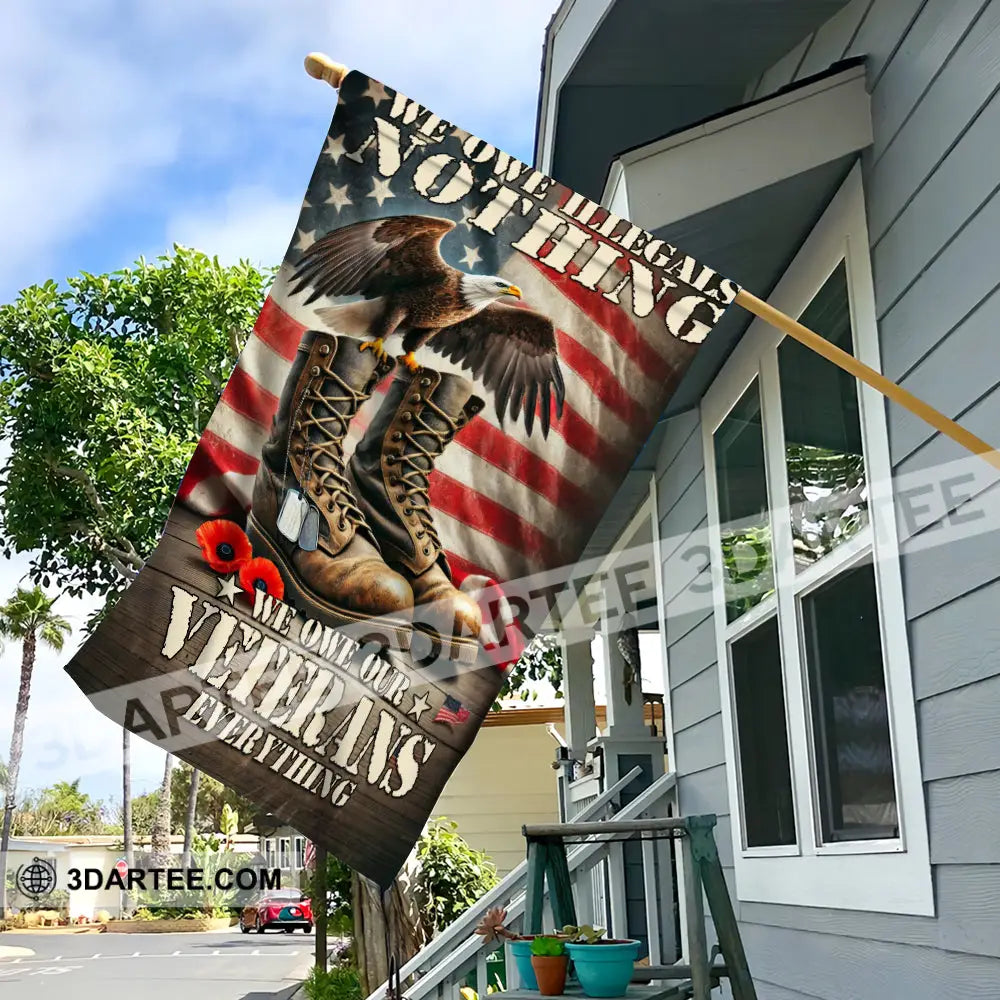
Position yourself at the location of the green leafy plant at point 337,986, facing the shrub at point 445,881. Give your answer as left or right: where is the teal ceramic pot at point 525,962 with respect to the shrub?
right

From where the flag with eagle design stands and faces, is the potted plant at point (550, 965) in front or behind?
behind

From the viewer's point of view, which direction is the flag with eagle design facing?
toward the camera

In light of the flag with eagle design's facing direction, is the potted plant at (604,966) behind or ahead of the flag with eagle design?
behind

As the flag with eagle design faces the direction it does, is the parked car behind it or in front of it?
behind

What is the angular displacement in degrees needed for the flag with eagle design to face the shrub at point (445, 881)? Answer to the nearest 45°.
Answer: approximately 180°

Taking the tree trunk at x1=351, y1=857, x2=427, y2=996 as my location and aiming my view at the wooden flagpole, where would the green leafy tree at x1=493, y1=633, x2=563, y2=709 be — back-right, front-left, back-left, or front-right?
back-left

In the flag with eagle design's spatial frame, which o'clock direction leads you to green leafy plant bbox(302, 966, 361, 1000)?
The green leafy plant is roughly at 6 o'clock from the flag with eagle design.

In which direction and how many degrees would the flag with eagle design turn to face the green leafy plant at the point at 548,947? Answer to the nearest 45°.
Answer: approximately 180°

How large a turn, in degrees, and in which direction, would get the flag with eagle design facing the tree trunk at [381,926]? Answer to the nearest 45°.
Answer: approximately 180°

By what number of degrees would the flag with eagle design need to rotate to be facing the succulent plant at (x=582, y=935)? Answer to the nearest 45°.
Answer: approximately 180°

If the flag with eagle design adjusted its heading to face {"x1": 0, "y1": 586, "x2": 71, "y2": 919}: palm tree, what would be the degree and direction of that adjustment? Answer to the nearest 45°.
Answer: approximately 180°
